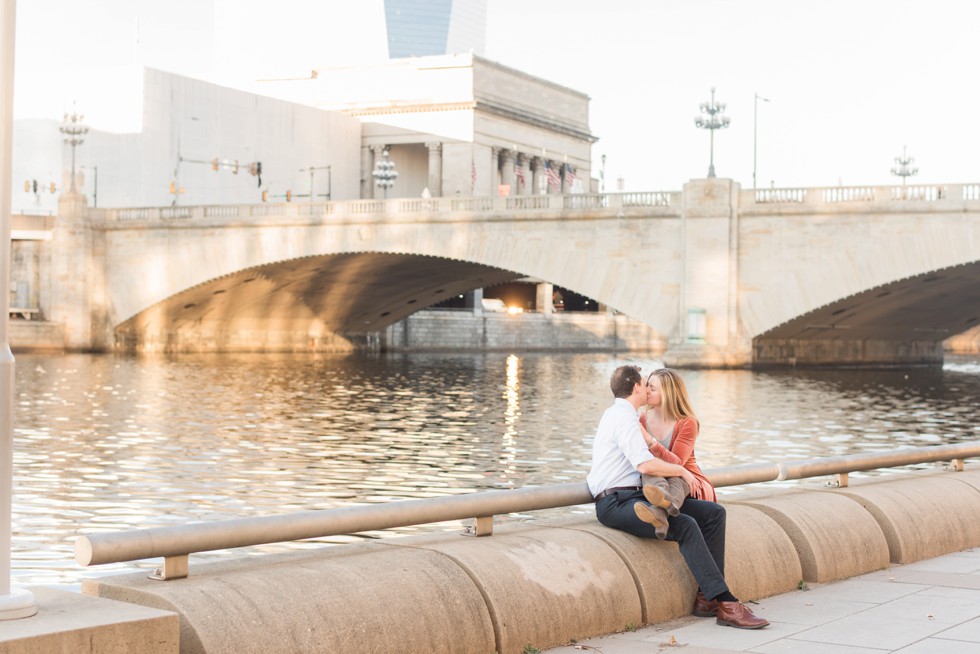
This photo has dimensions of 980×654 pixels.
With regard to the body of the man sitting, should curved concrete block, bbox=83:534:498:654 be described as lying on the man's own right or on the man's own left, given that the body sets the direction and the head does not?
on the man's own right

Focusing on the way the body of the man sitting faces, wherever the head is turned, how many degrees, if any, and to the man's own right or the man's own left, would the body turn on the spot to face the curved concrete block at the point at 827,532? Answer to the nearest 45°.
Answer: approximately 45° to the man's own left

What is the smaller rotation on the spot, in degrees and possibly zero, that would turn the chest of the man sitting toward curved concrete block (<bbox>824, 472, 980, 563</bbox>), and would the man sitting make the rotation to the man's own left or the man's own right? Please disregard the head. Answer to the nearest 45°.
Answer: approximately 45° to the man's own left

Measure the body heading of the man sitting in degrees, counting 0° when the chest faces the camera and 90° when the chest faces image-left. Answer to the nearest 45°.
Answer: approximately 270°

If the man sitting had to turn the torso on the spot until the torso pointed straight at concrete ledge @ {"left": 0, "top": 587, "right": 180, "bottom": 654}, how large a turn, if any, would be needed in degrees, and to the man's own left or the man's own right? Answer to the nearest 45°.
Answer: approximately 135° to the man's own right
